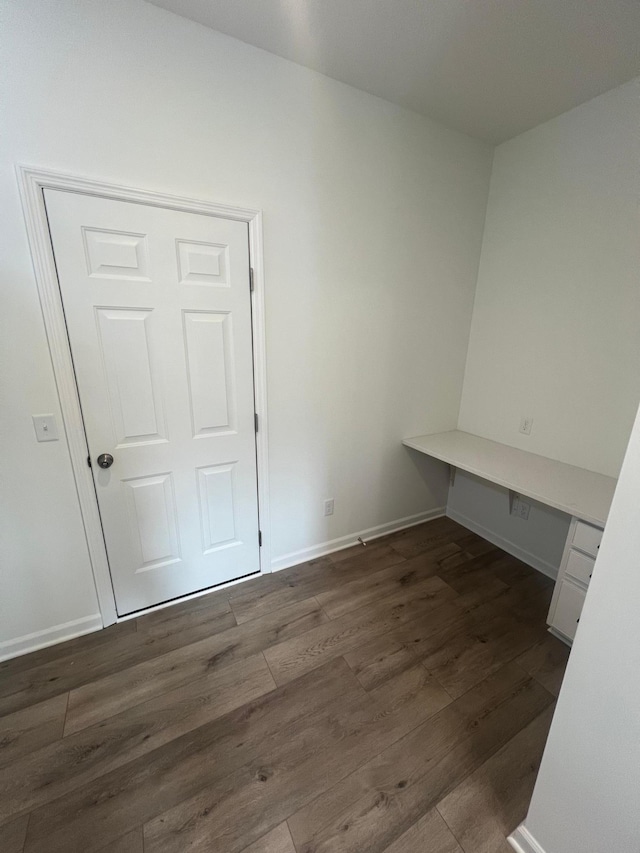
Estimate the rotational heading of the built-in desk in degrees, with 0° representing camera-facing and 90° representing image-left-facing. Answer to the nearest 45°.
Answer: approximately 45°

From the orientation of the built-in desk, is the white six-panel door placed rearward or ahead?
ahead

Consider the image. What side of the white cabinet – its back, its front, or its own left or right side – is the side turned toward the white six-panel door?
front

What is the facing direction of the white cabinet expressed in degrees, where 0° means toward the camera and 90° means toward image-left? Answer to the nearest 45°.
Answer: approximately 45°
